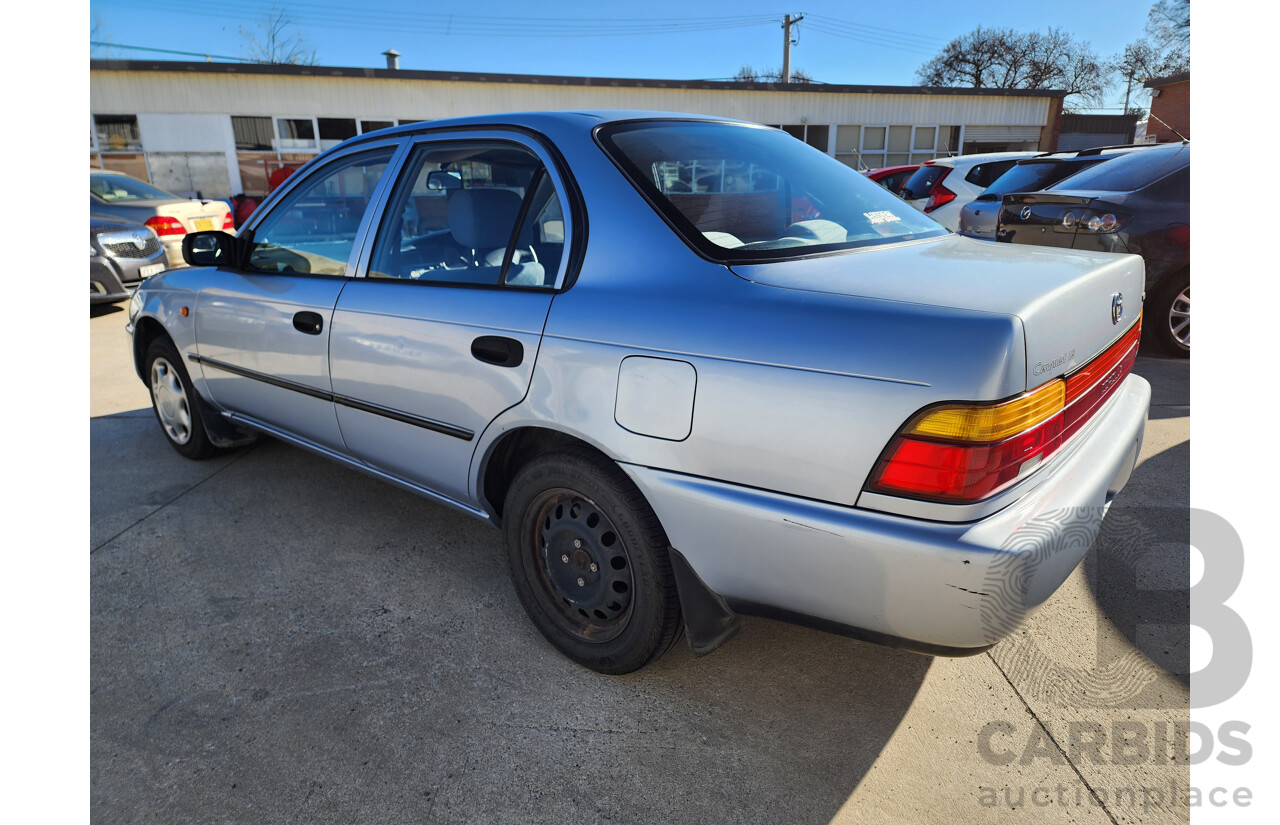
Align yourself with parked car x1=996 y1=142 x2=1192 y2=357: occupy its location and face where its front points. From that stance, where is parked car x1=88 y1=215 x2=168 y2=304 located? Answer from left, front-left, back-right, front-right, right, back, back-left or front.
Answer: back-left

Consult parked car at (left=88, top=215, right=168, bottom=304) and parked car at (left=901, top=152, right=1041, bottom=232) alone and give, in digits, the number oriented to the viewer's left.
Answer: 0

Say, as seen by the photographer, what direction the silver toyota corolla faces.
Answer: facing away from the viewer and to the left of the viewer

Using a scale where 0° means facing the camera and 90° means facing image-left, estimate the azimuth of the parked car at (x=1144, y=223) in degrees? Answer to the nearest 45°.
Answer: approximately 225°

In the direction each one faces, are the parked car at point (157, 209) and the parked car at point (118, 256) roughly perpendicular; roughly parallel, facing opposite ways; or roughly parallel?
roughly parallel, facing opposite ways

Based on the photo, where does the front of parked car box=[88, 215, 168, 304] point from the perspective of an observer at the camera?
facing the viewer and to the right of the viewer

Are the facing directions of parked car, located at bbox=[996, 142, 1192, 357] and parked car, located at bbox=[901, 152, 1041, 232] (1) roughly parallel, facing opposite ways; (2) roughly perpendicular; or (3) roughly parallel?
roughly parallel

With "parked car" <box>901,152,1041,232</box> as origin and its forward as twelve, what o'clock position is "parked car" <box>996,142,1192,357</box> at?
"parked car" <box>996,142,1192,357</box> is roughly at 4 o'clock from "parked car" <box>901,152,1041,232</box>.

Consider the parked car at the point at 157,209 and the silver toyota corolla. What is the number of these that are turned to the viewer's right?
0
